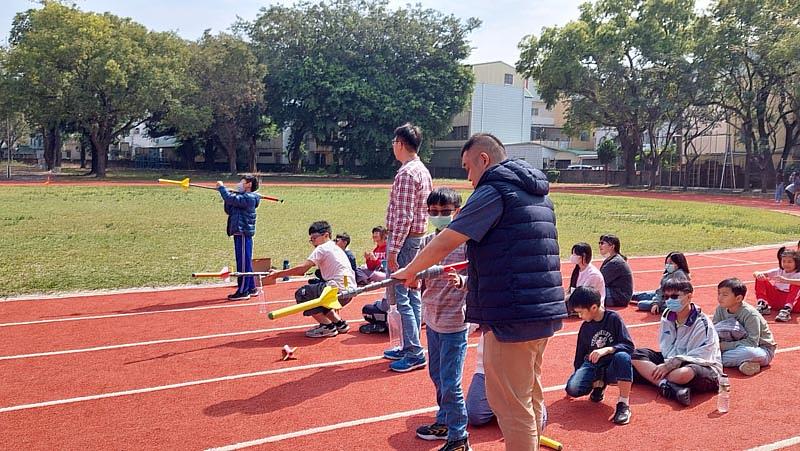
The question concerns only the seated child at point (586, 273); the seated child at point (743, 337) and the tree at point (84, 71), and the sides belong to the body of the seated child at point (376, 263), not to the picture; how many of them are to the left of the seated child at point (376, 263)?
2

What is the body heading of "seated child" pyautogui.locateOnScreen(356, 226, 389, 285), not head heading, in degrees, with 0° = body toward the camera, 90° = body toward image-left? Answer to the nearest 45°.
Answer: approximately 45°

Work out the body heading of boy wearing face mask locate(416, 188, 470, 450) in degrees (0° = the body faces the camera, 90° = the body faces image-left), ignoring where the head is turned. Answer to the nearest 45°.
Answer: approximately 45°

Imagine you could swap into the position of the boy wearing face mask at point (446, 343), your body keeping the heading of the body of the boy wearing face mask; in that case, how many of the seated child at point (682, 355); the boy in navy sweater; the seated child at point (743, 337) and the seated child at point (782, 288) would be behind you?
4

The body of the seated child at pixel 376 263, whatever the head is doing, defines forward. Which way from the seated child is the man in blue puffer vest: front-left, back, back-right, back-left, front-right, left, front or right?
front-left

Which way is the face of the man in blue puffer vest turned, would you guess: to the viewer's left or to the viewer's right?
to the viewer's left

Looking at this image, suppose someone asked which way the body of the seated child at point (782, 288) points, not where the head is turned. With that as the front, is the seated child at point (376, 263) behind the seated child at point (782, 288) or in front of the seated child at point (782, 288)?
in front

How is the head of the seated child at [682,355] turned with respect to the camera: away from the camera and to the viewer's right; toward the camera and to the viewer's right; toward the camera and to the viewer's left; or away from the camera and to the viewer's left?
toward the camera and to the viewer's left

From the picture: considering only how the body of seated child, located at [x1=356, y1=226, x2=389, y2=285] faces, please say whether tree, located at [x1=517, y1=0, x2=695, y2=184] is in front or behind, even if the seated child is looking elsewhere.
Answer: behind

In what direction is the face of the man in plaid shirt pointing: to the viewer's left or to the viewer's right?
to the viewer's left

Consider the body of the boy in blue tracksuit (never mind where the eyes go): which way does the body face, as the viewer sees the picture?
to the viewer's left

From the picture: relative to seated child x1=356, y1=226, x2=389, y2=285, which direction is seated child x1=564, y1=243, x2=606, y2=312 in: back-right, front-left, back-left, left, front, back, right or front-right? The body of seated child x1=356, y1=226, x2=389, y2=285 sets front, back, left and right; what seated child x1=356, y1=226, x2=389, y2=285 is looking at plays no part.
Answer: left
